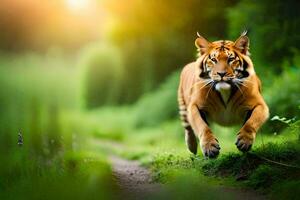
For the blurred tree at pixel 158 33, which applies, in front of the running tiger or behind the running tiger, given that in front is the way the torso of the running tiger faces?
behind

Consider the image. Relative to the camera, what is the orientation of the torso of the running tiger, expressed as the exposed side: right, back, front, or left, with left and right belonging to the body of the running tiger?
front
